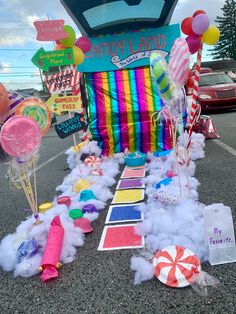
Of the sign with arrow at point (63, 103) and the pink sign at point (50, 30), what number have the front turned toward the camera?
2

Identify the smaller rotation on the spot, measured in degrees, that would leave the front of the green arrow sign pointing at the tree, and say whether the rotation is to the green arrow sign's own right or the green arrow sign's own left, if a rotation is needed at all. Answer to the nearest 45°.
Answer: approximately 135° to the green arrow sign's own left

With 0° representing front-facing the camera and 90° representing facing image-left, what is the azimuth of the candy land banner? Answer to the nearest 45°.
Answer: approximately 0°

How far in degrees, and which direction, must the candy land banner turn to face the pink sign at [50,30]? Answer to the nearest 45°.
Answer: approximately 45° to its right

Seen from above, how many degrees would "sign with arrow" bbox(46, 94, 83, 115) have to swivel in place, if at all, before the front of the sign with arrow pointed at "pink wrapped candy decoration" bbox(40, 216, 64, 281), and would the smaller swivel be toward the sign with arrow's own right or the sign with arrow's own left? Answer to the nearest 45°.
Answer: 0° — it already faces it

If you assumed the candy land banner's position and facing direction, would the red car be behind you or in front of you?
behind

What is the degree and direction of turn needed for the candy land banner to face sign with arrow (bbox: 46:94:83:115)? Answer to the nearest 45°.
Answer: approximately 45° to its right

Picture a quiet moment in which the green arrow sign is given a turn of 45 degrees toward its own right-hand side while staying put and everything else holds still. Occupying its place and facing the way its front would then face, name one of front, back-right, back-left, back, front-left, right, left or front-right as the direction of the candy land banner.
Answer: back

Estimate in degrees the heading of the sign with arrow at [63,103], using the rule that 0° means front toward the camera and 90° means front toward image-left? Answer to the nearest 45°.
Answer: approximately 0°
